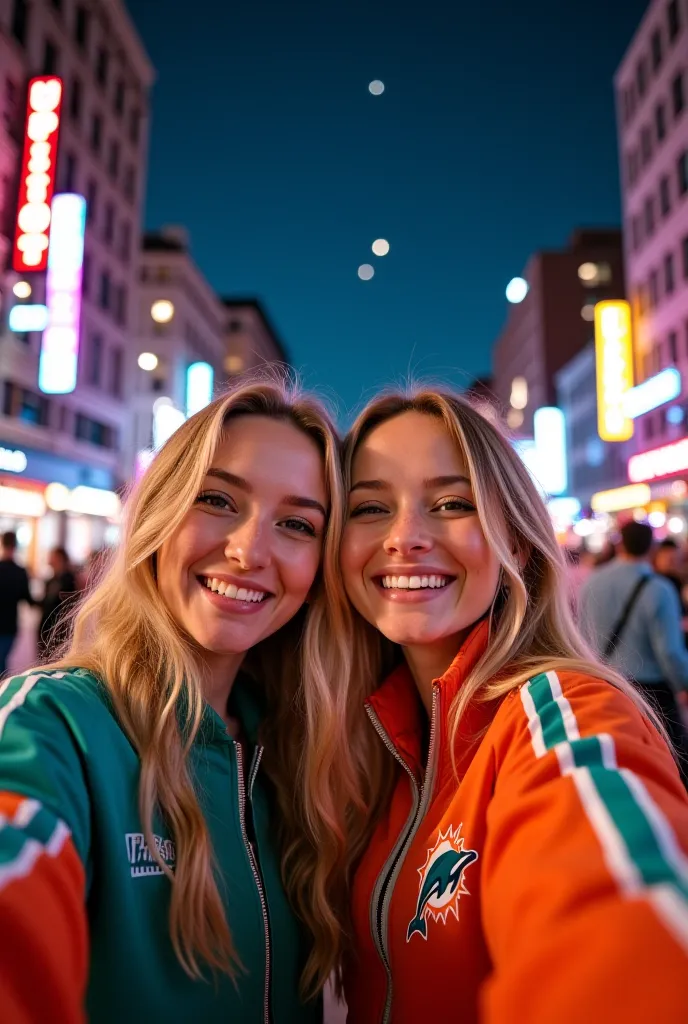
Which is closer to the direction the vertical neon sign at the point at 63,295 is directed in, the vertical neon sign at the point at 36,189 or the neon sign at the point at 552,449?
the vertical neon sign

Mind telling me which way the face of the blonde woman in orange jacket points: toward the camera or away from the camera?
toward the camera

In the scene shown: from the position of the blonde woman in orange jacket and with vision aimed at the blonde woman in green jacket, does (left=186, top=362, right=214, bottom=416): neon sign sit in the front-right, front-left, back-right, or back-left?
front-right

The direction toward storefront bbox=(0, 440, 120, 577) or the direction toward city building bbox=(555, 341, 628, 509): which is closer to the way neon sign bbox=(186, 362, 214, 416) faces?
the storefront

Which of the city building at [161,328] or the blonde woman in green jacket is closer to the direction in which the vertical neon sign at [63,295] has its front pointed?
the blonde woman in green jacket

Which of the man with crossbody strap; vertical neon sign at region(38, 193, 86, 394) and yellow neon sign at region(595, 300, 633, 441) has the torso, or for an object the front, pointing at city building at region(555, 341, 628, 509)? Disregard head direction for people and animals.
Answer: the man with crossbody strap

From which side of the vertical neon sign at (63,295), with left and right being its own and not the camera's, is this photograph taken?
front

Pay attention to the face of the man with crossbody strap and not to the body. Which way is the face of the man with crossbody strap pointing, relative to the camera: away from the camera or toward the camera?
away from the camera

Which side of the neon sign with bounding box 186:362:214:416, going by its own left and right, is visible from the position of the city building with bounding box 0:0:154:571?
front

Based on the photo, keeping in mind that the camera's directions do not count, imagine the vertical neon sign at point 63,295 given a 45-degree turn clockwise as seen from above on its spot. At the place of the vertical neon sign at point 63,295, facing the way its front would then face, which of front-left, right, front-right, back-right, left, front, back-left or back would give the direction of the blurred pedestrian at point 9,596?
front-left

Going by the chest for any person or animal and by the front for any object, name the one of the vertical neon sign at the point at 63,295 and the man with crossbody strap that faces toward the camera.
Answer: the vertical neon sign

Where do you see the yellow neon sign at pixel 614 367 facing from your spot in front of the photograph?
facing the viewer

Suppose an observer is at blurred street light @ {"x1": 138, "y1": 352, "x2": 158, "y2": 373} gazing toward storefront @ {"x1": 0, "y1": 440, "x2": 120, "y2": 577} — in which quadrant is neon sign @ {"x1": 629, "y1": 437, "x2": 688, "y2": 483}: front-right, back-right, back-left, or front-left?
front-left

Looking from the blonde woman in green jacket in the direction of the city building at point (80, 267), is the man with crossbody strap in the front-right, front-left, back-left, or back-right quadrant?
front-right

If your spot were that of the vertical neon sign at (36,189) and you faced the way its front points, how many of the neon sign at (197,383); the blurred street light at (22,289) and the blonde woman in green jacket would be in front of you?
1
